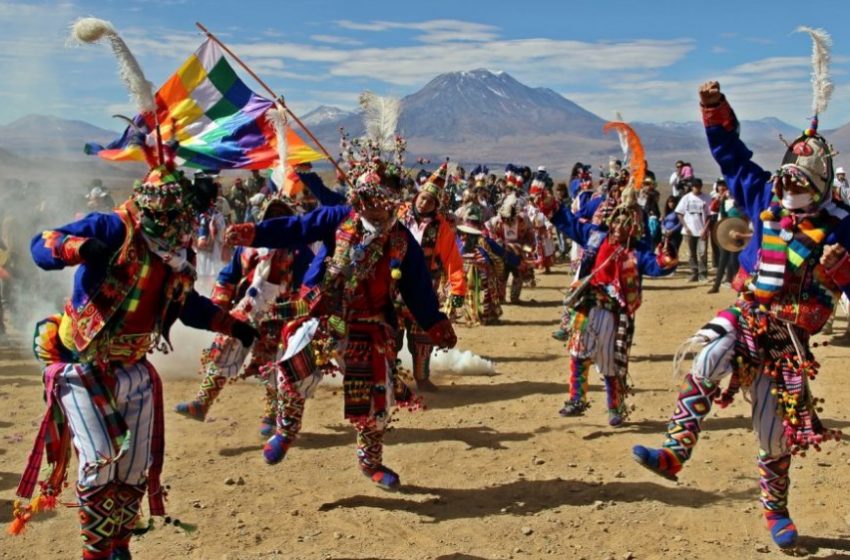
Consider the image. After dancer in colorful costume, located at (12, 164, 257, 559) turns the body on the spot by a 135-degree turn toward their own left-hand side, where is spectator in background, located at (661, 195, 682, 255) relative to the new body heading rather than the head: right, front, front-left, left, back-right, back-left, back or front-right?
front-right

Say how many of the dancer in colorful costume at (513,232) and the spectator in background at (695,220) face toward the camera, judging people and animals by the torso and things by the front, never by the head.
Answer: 2

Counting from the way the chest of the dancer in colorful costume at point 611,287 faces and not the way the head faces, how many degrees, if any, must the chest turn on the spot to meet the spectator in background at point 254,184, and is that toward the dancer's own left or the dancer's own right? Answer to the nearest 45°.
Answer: approximately 135° to the dancer's own right

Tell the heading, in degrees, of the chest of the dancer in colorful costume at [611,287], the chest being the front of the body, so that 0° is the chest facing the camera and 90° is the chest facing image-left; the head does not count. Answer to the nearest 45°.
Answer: approximately 0°

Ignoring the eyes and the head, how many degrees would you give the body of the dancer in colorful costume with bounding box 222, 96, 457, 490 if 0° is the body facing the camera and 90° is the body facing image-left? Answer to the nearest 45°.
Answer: approximately 0°

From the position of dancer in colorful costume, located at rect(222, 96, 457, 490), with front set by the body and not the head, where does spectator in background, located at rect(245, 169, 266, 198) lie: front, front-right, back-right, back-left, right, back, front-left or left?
back

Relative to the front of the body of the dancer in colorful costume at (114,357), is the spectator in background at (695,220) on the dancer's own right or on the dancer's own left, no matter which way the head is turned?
on the dancer's own left

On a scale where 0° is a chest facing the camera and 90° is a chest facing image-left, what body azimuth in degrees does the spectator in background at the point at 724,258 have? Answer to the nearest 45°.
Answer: approximately 45°

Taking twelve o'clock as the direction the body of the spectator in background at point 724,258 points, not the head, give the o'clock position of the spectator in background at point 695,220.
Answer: the spectator in background at point 695,220 is roughly at 4 o'clock from the spectator in background at point 724,258.

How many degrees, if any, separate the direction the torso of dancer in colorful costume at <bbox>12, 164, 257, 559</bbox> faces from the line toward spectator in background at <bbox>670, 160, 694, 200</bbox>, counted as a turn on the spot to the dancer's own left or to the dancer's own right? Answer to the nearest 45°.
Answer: approximately 90° to the dancer's own left

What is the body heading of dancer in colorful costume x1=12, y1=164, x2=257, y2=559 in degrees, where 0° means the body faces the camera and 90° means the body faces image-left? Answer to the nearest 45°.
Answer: approximately 315°

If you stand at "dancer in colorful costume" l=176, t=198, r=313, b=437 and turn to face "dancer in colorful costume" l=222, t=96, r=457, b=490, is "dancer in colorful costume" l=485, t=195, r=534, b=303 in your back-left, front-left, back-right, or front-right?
back-left
